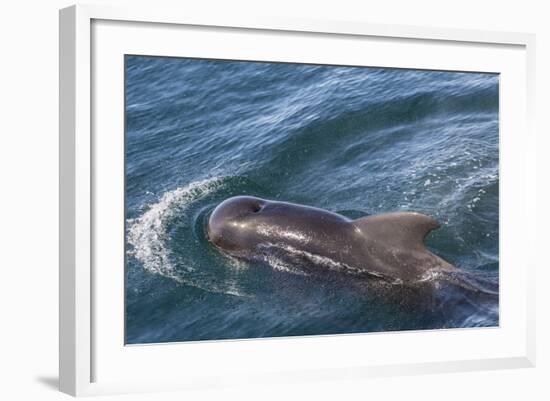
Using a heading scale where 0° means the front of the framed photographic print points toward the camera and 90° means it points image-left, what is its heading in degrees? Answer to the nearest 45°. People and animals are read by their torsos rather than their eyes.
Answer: approximately 315°
